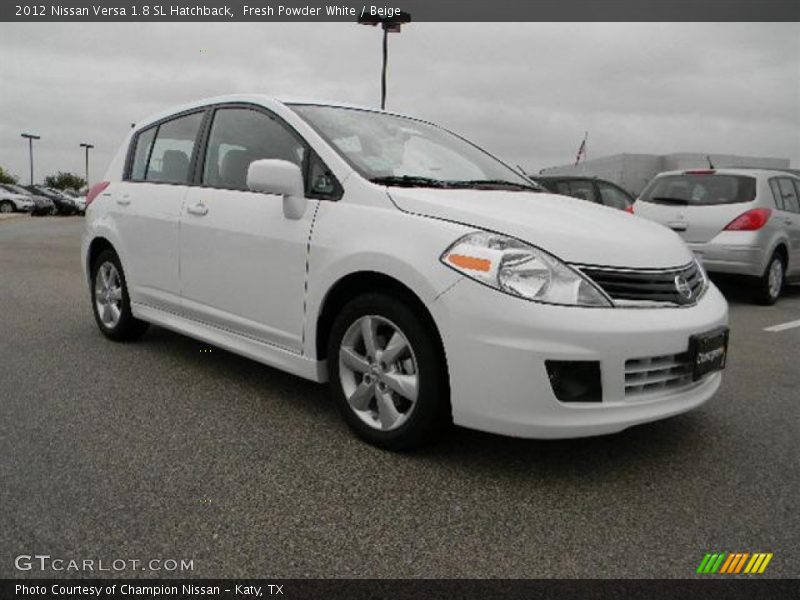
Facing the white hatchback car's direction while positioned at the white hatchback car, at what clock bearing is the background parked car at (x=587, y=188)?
The background parked car is roughly at 8 o'clock from the white hatchback car.

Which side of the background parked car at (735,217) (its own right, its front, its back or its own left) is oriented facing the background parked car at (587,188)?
left

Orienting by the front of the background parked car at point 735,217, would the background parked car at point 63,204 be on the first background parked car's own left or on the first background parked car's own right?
on the first background parked car's own left

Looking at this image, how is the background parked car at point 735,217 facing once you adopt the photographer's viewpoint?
facing away from the viewer and to the right of the viewer

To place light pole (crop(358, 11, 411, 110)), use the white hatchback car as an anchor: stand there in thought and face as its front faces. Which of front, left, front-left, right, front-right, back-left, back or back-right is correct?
back-left

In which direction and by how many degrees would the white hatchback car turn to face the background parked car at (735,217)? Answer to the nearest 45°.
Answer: approximately 90° to its left

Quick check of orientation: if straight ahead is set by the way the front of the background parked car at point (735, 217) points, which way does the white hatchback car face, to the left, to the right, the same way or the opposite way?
to the right

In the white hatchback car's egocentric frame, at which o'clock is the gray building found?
The gray building is roughly at 8 o'clock from the white hatchback car.
